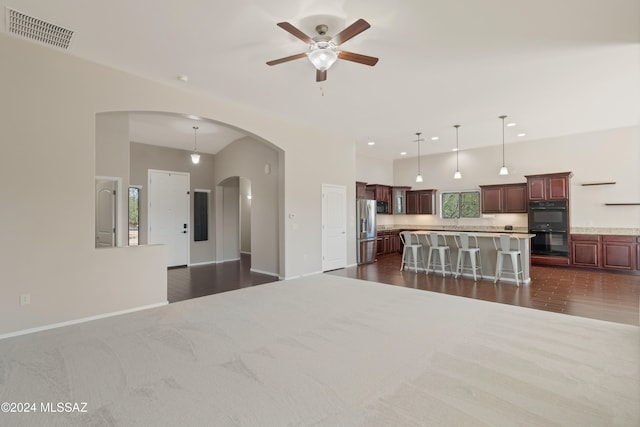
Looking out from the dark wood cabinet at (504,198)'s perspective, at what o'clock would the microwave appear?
The microwave is roughly at 3 o'clock from the dark wood cabinet.

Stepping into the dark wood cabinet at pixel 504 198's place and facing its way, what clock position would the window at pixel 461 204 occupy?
The window is roughly at 4 o'clock from the dark wood cabinet.

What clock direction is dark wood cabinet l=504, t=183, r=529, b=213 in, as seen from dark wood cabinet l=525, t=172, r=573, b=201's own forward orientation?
dark wood cabinet l=504, t=183, r=529, b=213 is roughly at 4 o'clock from dark wood cabinet l=525, t=172, r=573, b=201.

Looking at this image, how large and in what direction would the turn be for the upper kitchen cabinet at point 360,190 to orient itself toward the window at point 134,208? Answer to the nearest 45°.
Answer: approximately 90° to its right

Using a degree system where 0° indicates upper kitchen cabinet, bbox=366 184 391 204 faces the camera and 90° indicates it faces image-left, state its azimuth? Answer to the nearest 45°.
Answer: approximately 315°

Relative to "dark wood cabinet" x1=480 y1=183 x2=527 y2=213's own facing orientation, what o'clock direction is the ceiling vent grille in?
The ceiling vent grille is roughly at 1 o'clock from the dark wood cabinet.

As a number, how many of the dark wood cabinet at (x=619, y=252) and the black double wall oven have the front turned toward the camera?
2

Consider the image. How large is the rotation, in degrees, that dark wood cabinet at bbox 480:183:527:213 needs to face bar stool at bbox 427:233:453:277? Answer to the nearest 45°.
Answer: approximately 45° to its right

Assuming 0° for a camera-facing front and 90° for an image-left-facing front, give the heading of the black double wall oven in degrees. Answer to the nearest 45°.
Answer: approximately 0°
